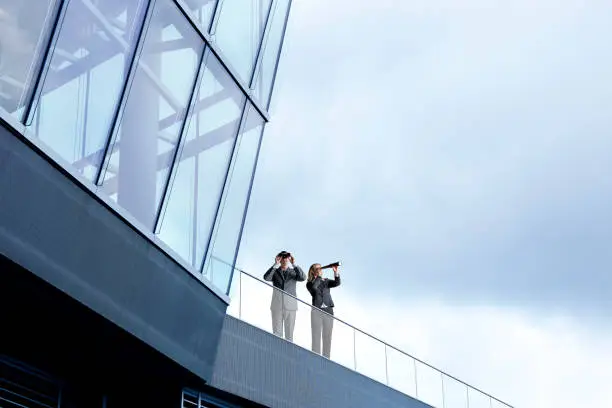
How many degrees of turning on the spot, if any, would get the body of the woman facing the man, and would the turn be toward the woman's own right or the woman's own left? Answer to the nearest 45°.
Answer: approximately 90° to the woman's own right

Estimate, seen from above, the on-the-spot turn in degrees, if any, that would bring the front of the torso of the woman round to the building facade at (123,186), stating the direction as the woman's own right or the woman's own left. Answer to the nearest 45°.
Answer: approximately 45° to the woman's own right

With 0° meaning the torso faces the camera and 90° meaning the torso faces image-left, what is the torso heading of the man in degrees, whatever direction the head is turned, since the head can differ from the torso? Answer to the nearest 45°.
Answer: approximately 0°

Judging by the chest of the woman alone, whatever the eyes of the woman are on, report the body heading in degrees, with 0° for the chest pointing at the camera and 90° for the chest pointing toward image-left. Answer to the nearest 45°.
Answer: approximately 315°
